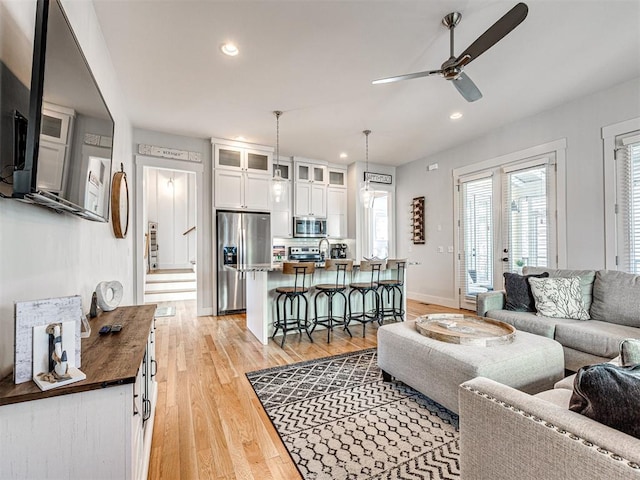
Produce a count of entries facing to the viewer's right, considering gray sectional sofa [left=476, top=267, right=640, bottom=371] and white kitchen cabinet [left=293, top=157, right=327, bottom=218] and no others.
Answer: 0

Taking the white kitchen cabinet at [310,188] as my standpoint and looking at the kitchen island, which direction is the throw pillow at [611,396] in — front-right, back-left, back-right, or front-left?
front-left

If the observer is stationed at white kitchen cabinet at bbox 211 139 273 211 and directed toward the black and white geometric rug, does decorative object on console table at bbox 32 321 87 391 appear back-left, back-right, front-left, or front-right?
front-right

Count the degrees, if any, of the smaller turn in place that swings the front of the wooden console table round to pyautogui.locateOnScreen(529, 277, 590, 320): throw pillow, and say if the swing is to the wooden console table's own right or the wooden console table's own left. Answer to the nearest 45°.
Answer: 0° — it already faces it

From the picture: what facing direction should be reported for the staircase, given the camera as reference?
facing the viewer

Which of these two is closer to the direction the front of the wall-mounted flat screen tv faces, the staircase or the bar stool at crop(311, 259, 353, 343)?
the bar stool

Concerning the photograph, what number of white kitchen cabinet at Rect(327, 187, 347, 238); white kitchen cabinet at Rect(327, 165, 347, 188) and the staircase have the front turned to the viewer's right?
0

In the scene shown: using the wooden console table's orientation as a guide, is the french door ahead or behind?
ahead

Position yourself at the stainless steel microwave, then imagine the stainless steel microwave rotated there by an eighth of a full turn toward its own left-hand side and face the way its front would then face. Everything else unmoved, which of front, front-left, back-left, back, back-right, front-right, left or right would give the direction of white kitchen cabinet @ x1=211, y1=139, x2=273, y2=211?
right

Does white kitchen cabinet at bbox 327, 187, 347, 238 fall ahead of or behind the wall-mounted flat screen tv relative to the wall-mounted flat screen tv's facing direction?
ahead

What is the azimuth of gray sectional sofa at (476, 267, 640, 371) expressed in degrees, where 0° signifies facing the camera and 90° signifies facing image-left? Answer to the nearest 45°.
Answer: approximately 45°

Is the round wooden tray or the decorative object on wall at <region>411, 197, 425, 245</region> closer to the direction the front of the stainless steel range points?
the round wooden tray

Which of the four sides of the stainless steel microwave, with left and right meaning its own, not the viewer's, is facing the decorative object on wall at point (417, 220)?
left

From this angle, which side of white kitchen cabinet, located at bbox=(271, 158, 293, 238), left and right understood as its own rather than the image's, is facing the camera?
front

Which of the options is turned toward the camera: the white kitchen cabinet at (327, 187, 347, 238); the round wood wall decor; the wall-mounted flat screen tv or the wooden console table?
the white kitchen cabinet

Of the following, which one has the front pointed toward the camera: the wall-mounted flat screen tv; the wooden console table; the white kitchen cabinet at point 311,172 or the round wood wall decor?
the white kitchen cabinet

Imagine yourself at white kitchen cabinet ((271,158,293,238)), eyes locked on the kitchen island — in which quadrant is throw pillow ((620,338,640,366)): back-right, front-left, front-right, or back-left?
front-left

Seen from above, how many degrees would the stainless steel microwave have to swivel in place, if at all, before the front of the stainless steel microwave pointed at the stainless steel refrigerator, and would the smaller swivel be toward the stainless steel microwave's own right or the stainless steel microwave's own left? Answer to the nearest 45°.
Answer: approximately 45° to the stainless steel microwave's own right

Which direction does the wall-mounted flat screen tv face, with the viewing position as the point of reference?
facing to the right of the viewer
